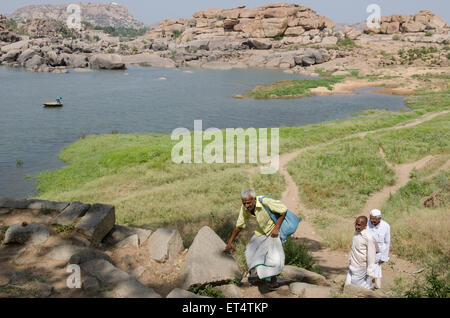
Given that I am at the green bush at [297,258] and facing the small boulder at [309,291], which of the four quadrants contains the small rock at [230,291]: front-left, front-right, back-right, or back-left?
front-right

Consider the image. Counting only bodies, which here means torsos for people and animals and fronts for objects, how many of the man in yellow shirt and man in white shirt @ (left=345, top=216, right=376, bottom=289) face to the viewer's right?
0

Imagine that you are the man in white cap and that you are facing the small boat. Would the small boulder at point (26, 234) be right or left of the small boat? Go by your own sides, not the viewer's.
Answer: left

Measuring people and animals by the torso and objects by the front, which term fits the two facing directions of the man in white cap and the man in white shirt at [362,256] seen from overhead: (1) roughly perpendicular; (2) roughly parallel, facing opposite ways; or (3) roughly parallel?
roughly parallel

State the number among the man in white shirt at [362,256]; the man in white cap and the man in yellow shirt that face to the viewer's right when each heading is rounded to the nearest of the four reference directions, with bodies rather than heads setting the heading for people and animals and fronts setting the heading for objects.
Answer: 0

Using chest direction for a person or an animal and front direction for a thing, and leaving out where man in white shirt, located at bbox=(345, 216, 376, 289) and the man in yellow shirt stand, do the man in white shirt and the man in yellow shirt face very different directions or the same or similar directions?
same or similar directions

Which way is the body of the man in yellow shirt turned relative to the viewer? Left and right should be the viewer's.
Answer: facing the viewer and to the left of the viewer

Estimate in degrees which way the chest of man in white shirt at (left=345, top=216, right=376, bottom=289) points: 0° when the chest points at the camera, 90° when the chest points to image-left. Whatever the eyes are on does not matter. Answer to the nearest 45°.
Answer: approximately 45°
